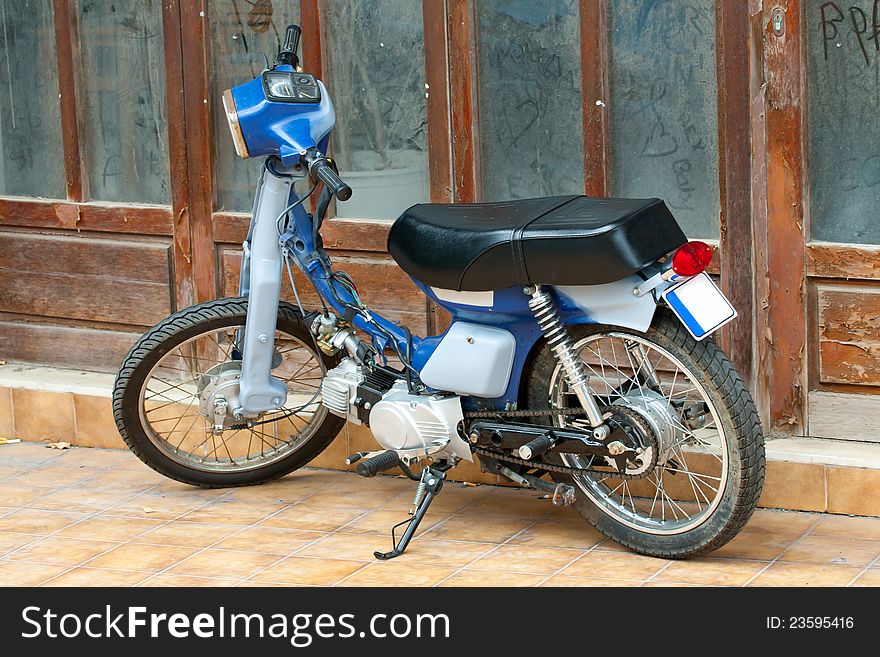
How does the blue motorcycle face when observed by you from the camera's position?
facing away from the viewer and to the left of the viewer

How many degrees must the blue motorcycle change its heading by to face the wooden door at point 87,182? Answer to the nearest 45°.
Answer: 0° — it already faces it
